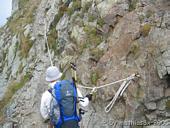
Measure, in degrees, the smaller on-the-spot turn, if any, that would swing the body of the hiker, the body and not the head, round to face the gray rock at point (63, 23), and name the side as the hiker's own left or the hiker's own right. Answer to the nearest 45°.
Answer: approximately 45° to the hiker's own right

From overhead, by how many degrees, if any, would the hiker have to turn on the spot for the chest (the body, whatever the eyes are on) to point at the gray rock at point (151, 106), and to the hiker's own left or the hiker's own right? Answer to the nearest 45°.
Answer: approximately 90° to the hiker's own right

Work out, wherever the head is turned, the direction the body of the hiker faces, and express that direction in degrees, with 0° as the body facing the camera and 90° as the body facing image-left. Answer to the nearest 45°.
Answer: approximately 135°
